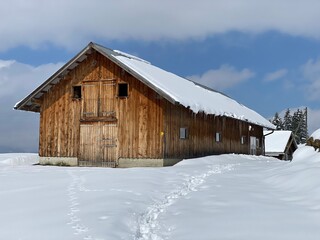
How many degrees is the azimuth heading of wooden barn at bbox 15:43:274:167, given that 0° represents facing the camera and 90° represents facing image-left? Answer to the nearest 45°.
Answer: approximately 45°
